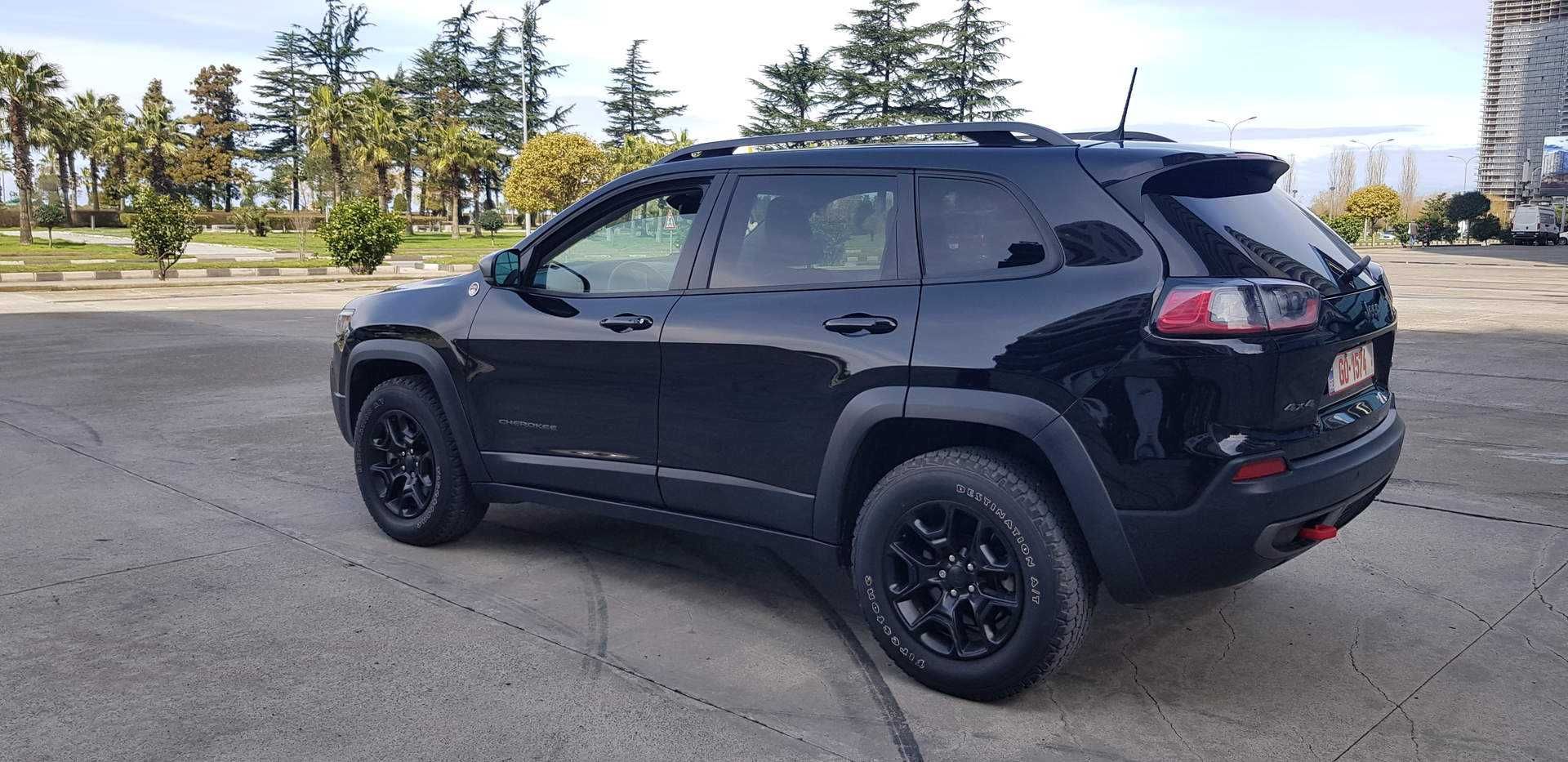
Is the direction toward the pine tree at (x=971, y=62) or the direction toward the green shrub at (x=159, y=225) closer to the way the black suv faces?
the green shrub

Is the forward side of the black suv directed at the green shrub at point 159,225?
yes

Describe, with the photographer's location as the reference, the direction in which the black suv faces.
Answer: facing away from the viewer and to the left of the viewer

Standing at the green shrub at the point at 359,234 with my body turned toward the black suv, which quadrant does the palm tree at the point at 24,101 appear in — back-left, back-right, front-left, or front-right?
back-right

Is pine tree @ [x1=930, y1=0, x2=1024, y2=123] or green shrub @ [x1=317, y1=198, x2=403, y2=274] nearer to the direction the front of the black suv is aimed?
the green shrub

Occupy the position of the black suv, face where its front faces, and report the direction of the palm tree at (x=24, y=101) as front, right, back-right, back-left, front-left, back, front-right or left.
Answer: front

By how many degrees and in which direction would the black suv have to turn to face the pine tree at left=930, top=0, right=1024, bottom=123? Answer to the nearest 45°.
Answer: approximately 45° to its right

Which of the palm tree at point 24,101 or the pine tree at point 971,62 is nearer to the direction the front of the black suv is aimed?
the palm tree

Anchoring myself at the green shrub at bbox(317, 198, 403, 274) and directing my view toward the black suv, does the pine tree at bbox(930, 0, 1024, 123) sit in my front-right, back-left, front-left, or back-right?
back-left
